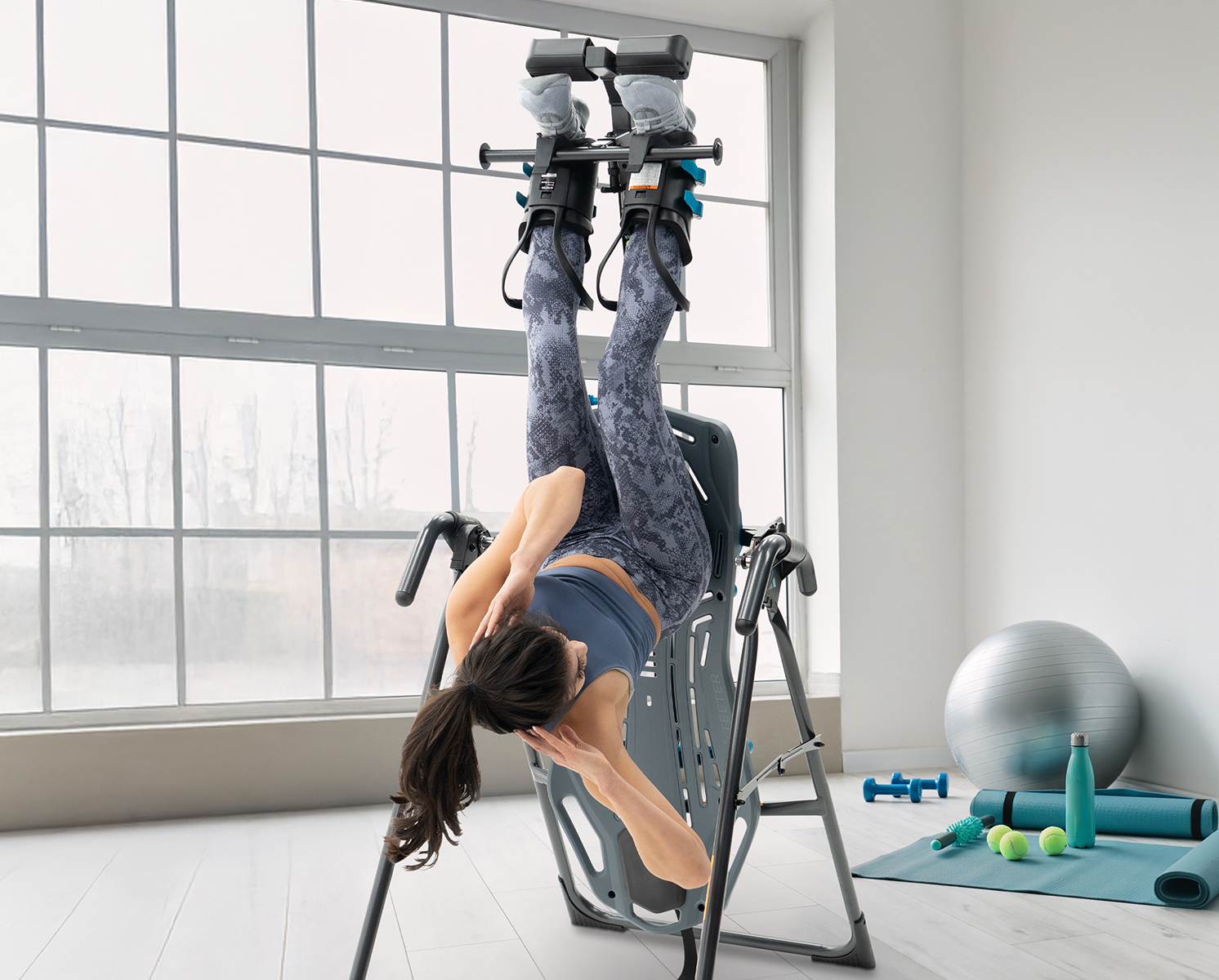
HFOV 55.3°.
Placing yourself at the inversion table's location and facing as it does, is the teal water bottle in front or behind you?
behind

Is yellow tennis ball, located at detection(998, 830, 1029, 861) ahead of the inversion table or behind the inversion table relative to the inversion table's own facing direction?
behind

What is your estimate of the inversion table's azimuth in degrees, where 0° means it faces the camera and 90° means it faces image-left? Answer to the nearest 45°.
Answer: approximately 45°

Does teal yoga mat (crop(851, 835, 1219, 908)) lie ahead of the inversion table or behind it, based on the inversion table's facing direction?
behind

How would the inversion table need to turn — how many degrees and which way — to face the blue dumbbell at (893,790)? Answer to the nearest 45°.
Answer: approximately 180°

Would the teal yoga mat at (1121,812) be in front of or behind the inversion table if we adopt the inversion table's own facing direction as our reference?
behind

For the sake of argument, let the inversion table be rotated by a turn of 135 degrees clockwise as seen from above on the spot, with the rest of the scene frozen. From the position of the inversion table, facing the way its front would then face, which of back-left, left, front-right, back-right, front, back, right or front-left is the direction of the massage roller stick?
front-right

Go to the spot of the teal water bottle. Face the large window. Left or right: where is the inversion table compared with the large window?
left

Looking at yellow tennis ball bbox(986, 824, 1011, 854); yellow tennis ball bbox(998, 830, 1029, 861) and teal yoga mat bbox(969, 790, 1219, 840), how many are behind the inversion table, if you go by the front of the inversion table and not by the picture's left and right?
3

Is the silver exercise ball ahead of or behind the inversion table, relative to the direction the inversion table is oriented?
behind
